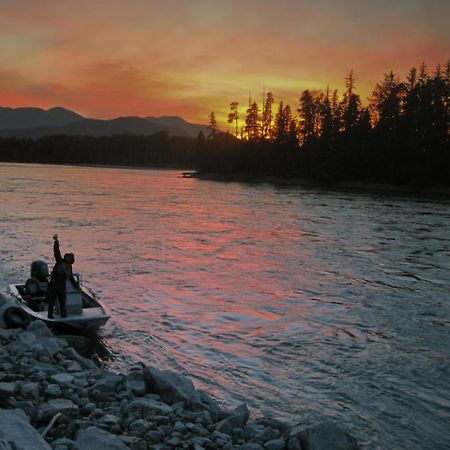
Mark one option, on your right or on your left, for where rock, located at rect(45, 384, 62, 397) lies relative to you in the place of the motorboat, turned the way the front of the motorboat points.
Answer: on your right

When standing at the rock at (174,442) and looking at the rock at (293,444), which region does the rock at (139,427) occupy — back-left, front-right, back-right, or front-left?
back-left

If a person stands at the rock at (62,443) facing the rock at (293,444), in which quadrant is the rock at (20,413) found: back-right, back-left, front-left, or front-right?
back-left

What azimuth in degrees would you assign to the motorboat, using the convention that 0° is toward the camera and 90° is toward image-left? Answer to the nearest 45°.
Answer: approximately 315°

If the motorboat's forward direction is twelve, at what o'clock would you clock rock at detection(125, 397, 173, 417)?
The rock is roughly at 1 o'clock from the motorboat.

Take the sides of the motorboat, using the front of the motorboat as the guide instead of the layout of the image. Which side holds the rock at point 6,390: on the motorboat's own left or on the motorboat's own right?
on the motorboat's own right

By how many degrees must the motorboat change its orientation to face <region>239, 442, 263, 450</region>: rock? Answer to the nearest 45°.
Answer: approximately 45° to its right

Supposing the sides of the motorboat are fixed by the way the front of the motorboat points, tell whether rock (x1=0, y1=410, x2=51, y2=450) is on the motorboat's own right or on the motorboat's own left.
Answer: on the motorboat's own right

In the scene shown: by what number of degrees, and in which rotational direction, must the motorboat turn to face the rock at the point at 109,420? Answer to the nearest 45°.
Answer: approximately 45° to its right

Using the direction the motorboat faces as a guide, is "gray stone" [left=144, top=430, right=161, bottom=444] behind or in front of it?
in front

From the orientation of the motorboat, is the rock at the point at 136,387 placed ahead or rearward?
ahead

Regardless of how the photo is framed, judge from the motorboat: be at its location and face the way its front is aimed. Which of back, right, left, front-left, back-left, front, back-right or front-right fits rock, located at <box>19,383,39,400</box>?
front-right

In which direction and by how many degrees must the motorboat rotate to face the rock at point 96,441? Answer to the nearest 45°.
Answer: approximately 45° to its right
